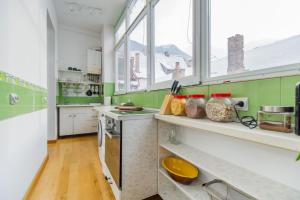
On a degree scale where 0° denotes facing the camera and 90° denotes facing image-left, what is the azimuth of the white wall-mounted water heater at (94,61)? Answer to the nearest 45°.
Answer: approximately 0°

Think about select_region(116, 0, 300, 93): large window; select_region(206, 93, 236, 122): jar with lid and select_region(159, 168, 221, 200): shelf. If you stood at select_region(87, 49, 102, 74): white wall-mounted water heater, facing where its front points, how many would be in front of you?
3

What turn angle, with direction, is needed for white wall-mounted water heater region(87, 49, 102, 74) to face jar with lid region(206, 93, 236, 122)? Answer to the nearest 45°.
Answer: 0° — it already faces it

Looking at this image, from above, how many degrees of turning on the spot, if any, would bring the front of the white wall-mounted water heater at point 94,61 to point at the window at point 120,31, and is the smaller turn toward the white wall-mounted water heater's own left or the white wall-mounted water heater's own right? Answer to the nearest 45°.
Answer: approximately 45° to the white wall-mounted water heater's own left
